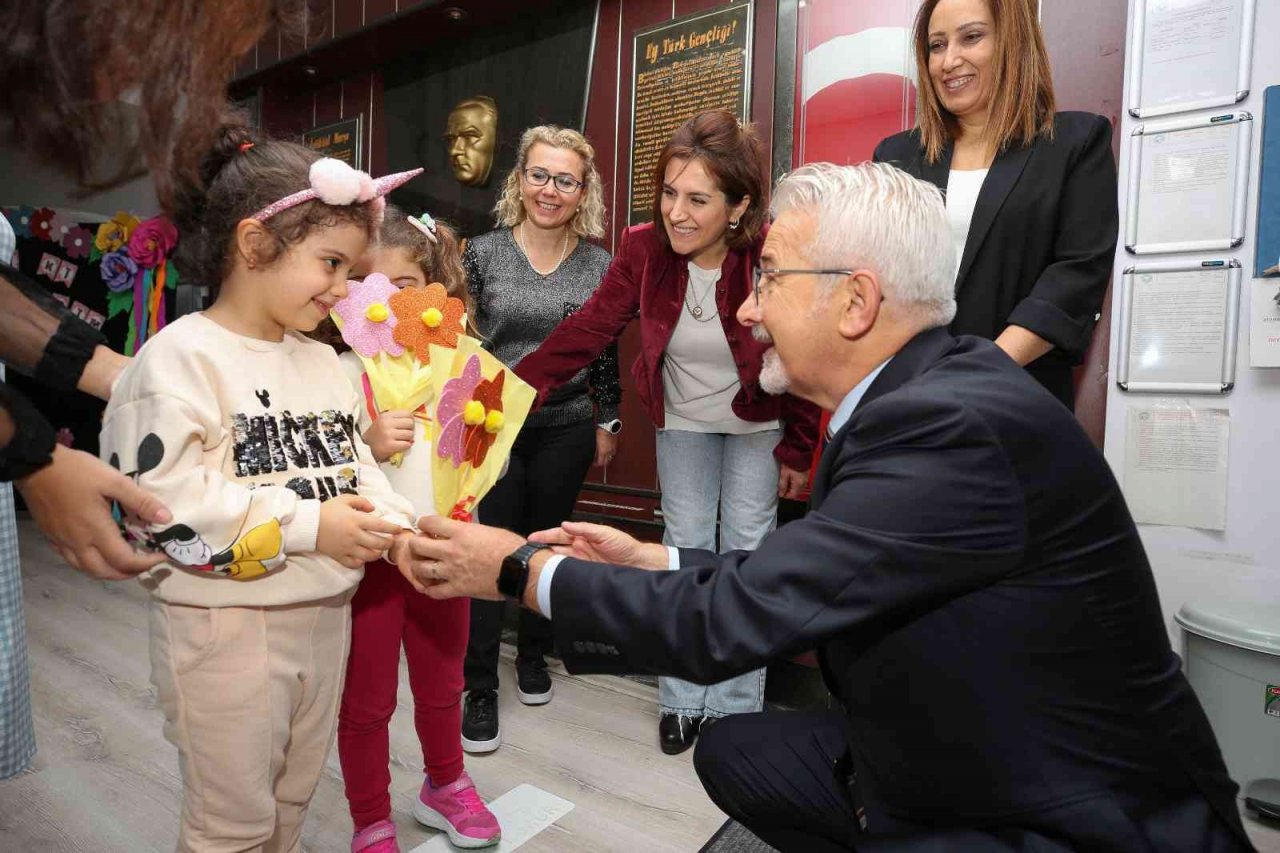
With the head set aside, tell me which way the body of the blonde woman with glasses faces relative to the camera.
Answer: toward the camera

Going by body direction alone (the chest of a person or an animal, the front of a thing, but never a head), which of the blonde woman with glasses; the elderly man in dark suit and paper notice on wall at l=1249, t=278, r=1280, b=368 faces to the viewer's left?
the elderly man in dark suit

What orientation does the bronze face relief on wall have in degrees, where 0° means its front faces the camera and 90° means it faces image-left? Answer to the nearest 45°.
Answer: approximately 45°

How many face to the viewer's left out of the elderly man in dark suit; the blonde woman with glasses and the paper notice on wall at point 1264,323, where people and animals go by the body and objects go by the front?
1

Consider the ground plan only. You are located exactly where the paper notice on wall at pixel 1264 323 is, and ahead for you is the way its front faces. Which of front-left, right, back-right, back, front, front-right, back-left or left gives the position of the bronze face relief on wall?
right

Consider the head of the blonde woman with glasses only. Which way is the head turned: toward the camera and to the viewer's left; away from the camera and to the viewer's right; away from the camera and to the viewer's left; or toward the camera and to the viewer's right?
toward the camera and to the viewer's left

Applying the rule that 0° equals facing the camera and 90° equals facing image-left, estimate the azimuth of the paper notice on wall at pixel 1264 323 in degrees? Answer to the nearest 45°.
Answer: approximately 0°

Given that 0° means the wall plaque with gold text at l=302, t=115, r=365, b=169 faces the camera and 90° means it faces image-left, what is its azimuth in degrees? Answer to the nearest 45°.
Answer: approximately 45°

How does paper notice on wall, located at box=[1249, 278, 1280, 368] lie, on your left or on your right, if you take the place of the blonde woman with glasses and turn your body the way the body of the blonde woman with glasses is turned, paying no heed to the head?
on your left

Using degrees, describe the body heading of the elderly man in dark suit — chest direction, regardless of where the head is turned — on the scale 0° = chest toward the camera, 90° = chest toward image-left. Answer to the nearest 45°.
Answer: approximately 90°

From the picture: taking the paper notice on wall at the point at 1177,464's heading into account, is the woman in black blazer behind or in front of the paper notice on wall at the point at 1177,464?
in front

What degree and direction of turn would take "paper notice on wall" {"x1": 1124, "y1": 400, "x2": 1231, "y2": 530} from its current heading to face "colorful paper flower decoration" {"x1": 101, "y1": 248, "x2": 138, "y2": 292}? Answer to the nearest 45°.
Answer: approximately 45° to its right

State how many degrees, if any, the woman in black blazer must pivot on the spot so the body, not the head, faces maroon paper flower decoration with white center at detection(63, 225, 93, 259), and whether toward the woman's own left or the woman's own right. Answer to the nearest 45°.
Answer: approximately 45° to the woman's own right

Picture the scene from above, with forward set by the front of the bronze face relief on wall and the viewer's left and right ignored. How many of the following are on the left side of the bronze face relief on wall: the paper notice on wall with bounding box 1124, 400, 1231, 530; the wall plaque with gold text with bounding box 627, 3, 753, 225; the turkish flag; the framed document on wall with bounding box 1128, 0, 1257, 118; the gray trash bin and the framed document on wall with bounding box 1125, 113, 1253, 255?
6

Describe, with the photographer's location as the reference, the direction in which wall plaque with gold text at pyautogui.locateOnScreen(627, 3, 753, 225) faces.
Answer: facing the viewer and to the left of the viewer
